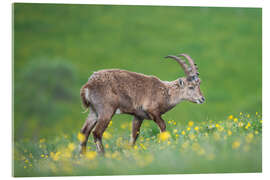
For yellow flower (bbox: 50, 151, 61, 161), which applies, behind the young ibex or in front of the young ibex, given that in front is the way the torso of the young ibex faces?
behind

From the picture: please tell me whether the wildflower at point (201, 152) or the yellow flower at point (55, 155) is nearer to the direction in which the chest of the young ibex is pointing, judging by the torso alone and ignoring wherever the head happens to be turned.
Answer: the wildflower

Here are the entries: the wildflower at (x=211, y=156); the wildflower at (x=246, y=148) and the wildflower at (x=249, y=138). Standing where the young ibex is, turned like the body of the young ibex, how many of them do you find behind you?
0

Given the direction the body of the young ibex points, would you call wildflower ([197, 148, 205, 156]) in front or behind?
in front

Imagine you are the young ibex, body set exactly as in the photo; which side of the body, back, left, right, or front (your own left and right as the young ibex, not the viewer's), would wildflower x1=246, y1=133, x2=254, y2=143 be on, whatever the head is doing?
front

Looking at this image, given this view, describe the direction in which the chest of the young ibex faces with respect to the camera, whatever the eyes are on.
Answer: to the viewer's right

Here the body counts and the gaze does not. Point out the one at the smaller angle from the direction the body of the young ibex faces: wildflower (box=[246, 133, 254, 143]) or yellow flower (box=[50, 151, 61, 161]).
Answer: the wildflower

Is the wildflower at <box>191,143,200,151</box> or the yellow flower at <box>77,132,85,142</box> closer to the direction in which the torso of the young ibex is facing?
the wildflower
